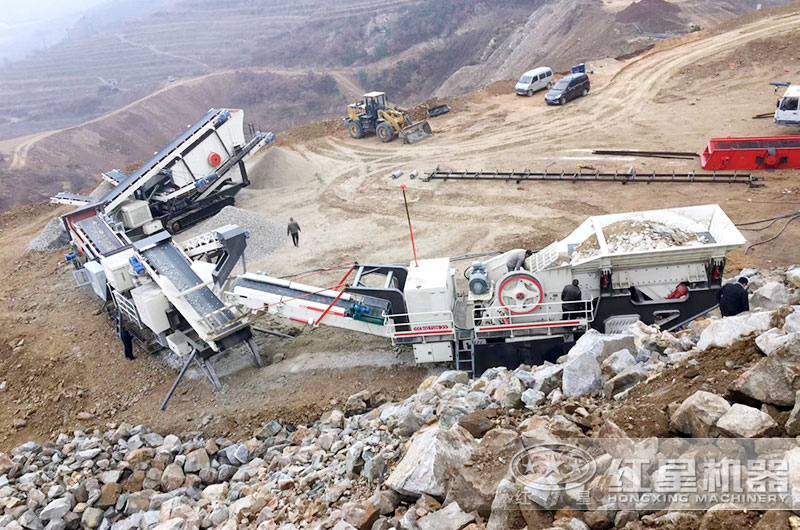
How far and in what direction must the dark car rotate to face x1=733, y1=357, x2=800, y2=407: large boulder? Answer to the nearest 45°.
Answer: approximately 45° to its left

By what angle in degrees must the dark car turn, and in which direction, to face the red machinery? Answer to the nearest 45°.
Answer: approximately 90° to its left

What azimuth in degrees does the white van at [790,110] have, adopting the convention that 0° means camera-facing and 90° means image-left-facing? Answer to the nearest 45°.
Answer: approximately 45°

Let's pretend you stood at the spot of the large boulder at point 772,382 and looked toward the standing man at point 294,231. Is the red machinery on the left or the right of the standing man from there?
right

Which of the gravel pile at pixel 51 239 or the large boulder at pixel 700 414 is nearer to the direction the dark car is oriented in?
the gravel pile

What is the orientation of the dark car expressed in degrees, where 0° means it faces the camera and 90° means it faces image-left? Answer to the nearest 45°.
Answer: approximately 45°
